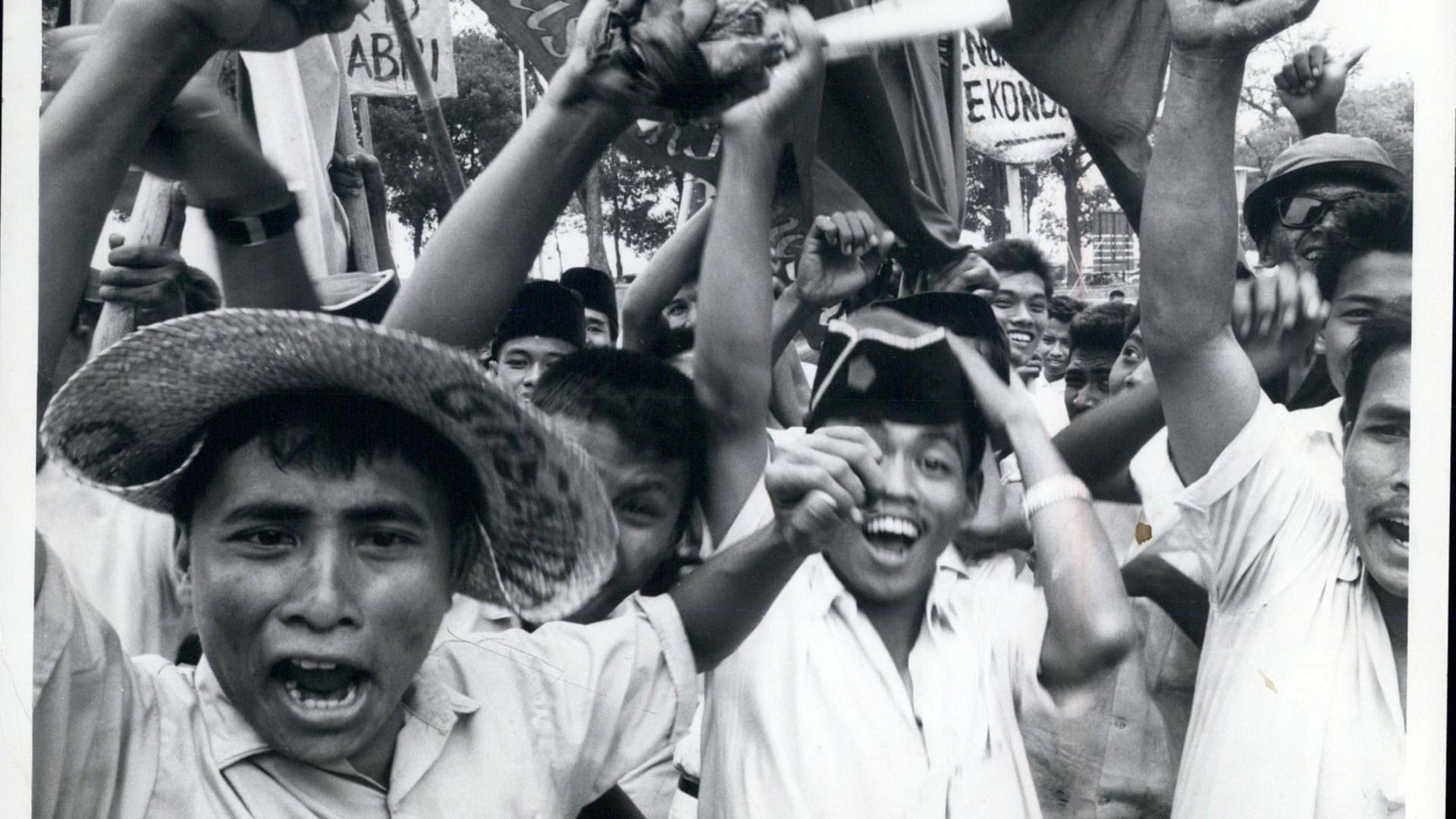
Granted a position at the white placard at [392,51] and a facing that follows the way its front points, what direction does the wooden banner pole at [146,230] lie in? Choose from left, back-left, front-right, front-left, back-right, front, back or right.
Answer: front

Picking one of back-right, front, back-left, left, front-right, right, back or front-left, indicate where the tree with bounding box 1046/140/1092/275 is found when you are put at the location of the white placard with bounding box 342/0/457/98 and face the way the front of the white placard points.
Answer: left

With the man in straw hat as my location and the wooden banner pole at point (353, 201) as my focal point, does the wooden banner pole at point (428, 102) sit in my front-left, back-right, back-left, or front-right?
front-right

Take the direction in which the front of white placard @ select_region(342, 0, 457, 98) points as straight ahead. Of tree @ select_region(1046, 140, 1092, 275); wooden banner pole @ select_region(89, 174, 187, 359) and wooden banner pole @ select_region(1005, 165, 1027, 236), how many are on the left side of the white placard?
2

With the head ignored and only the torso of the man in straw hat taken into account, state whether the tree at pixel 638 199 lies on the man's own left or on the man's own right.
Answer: on the man's own left

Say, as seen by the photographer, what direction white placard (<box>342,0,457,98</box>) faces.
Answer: facing the viewer

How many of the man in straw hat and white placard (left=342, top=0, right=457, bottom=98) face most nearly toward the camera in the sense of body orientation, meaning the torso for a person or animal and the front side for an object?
2

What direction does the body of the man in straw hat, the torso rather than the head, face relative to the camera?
toward the camera
